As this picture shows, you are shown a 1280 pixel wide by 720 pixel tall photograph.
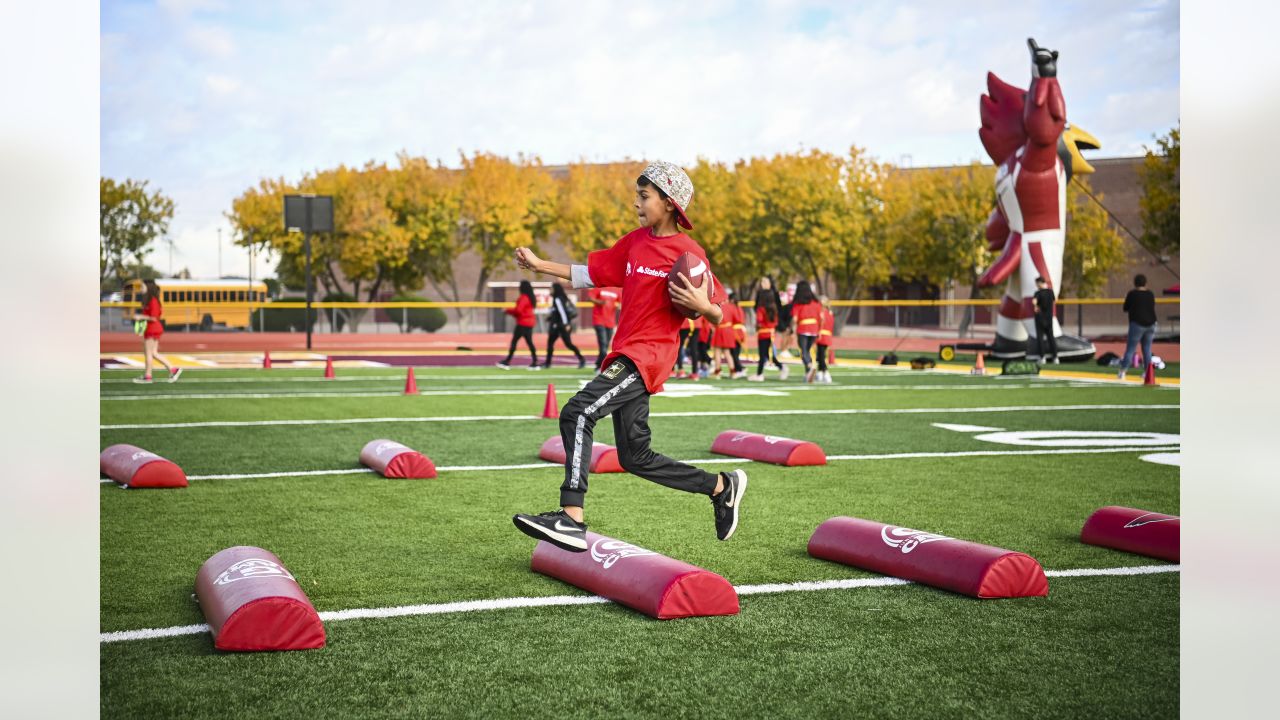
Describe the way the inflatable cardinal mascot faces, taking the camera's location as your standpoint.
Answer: facing to the right of the viewer

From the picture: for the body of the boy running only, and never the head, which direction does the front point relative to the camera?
to the viewer's left

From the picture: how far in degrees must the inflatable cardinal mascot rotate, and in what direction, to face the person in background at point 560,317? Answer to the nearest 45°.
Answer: approximately 180°

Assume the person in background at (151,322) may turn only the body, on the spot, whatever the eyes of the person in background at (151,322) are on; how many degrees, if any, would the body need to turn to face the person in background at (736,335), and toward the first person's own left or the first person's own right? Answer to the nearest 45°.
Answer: approximately 180°

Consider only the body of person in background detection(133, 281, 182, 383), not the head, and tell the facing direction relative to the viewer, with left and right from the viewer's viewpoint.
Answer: facing to the left of the viewer

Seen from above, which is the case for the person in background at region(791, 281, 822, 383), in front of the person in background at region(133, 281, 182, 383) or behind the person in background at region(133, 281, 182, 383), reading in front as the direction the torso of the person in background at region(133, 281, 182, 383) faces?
behind

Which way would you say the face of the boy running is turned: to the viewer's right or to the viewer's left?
to the viewer's left
